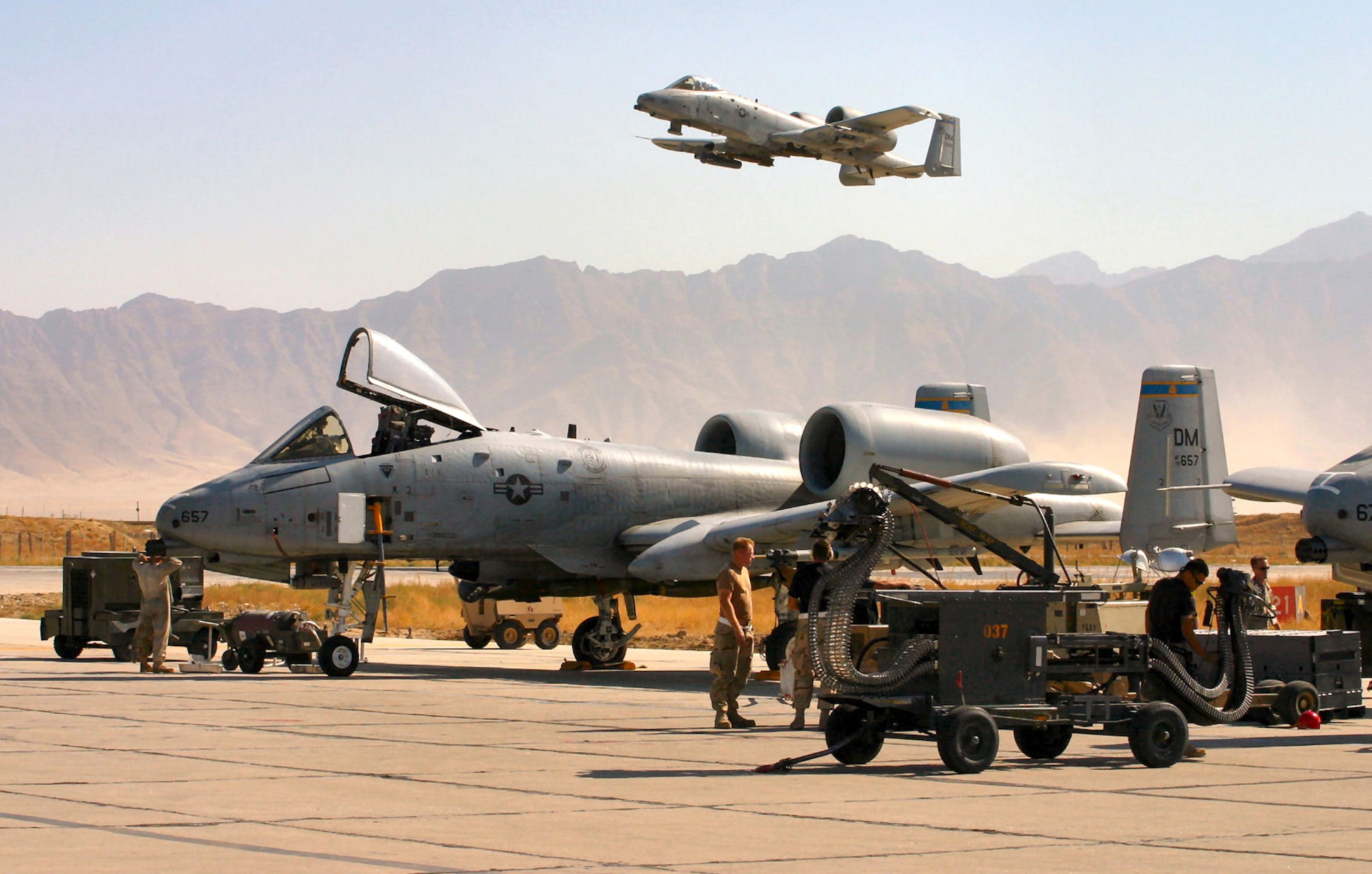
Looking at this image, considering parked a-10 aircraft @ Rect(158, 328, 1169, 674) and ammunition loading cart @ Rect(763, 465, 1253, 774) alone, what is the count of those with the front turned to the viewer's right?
0

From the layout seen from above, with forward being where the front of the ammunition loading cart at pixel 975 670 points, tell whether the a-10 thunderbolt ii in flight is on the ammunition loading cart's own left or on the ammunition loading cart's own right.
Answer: on the ammunition loading cart's own right

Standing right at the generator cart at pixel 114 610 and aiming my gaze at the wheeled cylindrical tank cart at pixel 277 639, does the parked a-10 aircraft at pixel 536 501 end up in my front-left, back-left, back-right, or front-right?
front-left

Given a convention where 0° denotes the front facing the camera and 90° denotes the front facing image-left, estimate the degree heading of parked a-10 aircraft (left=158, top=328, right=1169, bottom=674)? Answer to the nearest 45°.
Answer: approximately 45°

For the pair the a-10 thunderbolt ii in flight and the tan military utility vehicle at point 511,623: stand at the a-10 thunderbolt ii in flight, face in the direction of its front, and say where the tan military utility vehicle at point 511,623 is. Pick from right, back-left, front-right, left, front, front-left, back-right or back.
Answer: front-left

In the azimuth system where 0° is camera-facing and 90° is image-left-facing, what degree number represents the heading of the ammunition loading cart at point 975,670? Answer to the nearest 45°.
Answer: approximately 45°

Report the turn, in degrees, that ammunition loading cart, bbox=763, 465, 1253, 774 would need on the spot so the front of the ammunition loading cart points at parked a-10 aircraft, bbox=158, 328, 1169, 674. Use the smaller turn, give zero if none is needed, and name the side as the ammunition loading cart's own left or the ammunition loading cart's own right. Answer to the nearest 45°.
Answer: approximately 90° to the ammunition loading cart's own right

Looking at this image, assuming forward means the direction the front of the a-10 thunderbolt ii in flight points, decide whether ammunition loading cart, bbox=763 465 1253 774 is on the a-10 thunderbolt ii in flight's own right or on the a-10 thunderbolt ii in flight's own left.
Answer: on the a-10 thunderbolt ii in flight's own left

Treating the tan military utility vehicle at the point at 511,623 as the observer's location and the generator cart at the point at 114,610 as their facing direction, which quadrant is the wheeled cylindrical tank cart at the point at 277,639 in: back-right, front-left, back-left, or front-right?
front-left

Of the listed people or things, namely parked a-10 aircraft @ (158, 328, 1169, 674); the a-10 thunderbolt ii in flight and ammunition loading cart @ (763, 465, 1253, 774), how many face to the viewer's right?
0

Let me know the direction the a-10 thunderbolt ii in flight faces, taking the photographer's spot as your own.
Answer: facing the viewer and to the left of the viewer

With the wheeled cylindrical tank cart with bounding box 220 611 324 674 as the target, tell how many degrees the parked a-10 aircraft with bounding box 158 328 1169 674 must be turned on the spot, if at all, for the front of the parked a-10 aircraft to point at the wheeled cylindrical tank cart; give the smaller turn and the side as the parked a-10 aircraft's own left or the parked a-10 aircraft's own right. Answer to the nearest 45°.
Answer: approximately 45° to the parked a-10 aircraft's own right

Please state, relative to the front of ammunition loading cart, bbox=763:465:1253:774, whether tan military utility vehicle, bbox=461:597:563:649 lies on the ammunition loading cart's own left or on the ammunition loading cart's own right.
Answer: on the ammunition loading cart's own right

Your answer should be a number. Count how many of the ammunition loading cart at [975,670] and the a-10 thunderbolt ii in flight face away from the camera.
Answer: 0

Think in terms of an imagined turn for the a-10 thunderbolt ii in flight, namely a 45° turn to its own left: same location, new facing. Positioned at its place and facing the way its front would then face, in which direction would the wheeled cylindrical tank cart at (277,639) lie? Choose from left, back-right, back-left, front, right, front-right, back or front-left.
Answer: front
